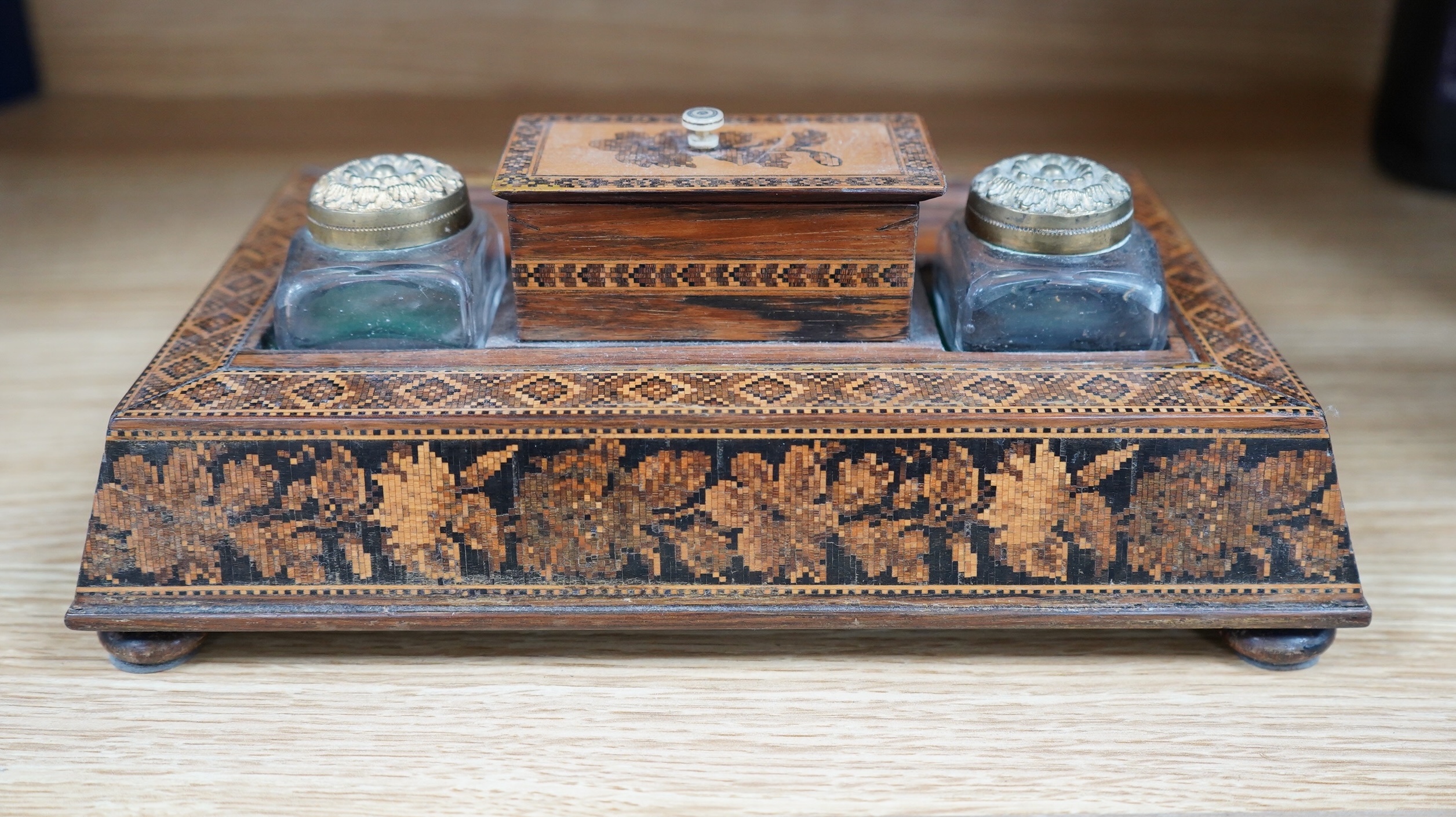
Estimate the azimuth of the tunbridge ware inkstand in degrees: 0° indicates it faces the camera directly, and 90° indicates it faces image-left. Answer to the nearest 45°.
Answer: approximately 0°

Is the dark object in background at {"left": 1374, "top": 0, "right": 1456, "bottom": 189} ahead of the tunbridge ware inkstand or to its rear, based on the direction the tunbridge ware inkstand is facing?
to the rear

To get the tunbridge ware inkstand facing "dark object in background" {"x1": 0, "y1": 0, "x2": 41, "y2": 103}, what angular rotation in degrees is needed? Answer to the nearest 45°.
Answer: approximately 135° to its right

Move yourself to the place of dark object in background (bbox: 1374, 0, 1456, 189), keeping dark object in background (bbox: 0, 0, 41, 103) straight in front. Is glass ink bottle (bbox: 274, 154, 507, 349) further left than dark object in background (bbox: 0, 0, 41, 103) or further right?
left
